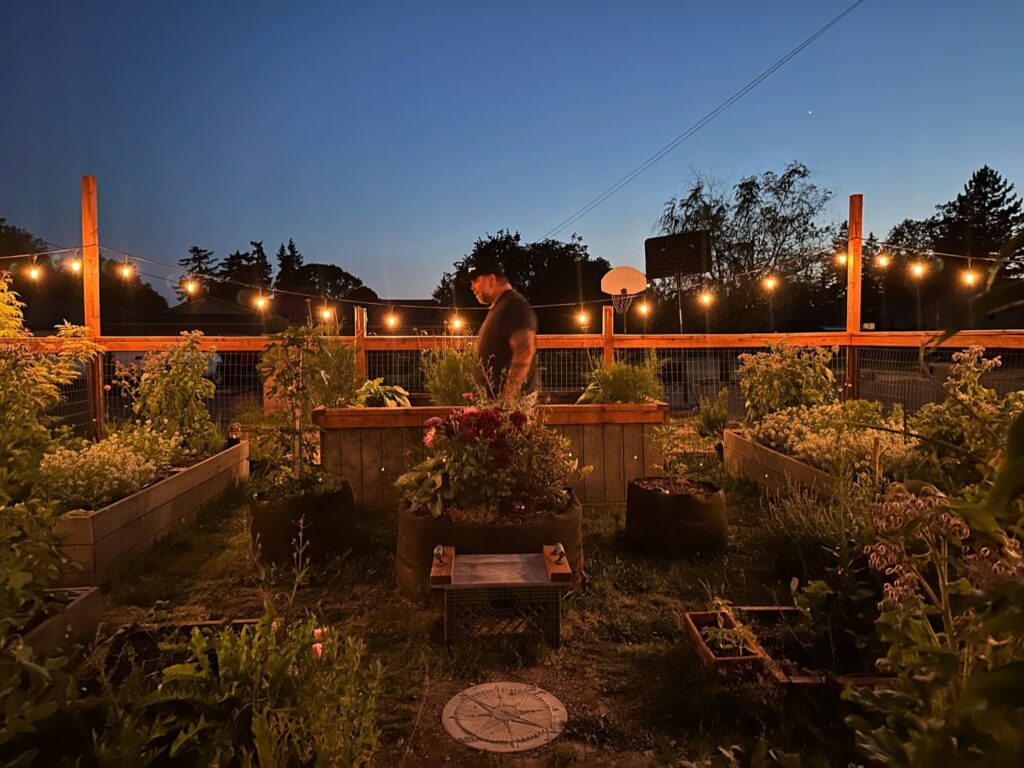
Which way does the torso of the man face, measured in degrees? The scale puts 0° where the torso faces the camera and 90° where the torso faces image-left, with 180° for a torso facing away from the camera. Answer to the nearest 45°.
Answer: approximately 90°

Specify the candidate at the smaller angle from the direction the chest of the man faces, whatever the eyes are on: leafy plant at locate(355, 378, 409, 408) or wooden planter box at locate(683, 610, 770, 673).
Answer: the leafy plant

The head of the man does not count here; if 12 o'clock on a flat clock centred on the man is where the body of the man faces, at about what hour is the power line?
The power line is roughly at 4 o'clock from the man.

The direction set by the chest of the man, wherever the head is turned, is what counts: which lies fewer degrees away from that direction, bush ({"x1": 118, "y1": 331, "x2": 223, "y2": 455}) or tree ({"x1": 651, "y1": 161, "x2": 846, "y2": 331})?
the bush

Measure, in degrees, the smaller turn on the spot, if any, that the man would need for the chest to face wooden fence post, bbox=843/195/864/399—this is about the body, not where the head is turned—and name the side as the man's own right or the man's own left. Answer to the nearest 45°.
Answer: approximately 135° to the man's own right

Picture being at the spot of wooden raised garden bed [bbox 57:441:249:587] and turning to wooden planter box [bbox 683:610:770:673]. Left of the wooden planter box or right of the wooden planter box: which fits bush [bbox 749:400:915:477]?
left

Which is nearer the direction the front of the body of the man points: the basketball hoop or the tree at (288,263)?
the tree

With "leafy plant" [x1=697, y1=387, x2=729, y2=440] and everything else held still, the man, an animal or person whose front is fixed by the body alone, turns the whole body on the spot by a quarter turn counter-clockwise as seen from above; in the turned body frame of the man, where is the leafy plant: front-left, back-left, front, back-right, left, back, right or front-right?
back-left

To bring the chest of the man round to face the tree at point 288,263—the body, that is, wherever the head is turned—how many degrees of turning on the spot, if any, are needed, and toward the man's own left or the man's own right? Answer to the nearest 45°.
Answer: approximately 90° to the man's own right

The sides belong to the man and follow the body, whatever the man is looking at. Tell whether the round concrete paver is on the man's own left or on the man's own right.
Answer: on the man's own left

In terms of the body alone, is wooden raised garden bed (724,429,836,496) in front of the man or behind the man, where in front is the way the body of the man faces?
behind

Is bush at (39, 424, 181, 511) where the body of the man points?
yes

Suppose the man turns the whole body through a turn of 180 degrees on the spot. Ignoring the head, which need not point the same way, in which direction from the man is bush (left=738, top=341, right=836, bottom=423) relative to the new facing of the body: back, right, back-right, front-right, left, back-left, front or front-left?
front-left
